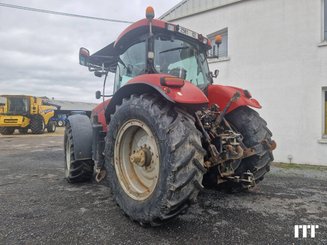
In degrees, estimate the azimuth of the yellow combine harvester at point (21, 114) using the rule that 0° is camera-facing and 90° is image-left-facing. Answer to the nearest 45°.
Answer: approximately 45°

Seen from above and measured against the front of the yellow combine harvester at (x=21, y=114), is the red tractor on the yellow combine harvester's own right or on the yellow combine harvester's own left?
on the yellow combine harvester's own left

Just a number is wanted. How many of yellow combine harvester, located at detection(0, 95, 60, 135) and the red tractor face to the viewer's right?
0

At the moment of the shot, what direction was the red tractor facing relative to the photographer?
facing away from the viewer and to the left of the viewer

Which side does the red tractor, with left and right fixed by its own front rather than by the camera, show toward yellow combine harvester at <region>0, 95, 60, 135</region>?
front
